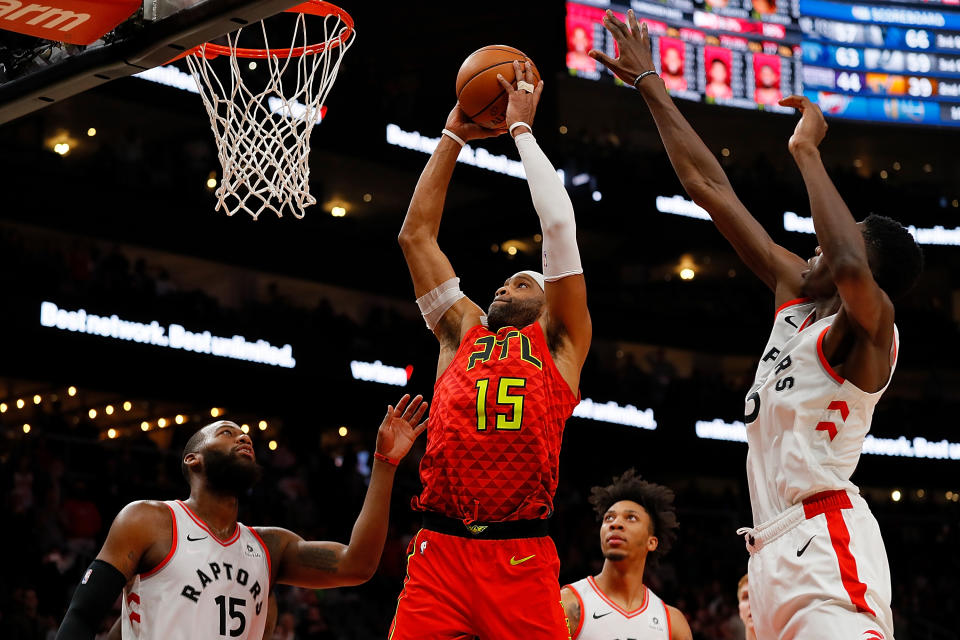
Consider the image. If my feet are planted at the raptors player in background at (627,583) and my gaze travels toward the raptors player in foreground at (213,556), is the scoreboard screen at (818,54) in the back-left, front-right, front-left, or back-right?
back-right

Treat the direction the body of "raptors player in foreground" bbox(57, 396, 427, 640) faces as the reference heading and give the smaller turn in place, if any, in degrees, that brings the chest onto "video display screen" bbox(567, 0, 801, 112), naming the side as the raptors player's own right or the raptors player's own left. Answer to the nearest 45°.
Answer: approximately 90° to the raptors player's own left

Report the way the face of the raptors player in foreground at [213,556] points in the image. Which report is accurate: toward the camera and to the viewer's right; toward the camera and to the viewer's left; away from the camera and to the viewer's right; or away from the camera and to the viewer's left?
toward the camera and to the viewer's right

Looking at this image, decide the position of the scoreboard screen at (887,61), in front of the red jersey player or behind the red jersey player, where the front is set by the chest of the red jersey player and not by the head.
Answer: behind

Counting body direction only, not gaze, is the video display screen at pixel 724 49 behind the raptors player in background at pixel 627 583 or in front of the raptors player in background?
behind

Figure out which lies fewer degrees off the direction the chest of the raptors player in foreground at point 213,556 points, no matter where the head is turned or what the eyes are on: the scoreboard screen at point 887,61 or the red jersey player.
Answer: the red jersey player

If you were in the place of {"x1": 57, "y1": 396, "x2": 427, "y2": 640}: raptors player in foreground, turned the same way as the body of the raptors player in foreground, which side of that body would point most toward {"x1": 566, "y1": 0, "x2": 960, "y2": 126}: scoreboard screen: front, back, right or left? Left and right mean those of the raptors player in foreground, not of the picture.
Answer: left
